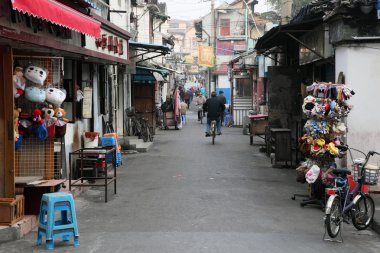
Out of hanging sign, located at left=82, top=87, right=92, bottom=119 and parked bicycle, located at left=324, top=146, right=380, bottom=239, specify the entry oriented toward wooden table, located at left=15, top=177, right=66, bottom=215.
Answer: the hanging sign

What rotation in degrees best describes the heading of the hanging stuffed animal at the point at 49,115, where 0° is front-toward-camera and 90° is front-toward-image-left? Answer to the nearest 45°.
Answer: approximately 315°

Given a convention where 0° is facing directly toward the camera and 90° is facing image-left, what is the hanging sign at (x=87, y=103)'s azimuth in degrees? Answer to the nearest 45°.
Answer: approximately 0°

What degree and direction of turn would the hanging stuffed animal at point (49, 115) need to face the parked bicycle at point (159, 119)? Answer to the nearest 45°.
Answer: approximately 135° to its left

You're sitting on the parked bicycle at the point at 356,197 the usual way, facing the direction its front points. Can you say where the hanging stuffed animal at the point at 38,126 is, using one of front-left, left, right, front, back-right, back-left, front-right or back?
back-left

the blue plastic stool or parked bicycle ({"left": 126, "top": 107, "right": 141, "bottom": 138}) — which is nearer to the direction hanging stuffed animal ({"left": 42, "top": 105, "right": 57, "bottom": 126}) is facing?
the blue plastic stool

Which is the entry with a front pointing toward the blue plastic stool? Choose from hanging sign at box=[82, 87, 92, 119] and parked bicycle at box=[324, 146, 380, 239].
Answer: the hanging sign

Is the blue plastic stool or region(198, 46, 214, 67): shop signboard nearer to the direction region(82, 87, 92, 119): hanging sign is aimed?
the blue plastic stool

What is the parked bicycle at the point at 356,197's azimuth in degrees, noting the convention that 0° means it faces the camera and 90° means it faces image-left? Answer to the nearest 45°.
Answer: approximately 225°

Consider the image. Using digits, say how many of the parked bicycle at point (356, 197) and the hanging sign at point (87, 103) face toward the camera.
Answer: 1

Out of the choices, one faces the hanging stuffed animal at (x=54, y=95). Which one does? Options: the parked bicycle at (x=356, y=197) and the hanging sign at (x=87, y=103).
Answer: the hanging sign
